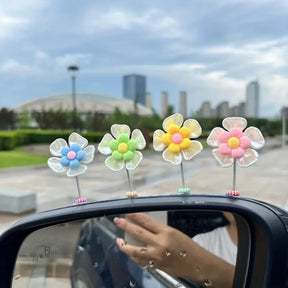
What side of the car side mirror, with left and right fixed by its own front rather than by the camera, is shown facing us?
front
